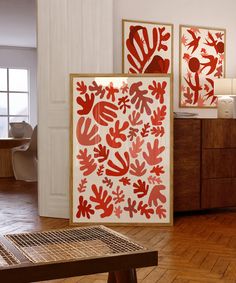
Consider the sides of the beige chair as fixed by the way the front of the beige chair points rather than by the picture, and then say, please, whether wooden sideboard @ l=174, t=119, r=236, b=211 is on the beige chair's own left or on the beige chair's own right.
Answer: on the beige chair's own left

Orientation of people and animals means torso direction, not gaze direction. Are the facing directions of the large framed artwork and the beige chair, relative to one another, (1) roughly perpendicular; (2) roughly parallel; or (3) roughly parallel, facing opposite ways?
roughly perpendicular

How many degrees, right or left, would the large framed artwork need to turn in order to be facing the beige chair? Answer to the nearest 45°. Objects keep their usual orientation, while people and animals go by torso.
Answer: approximately 135° to its right

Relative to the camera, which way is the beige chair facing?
to the viewer's left

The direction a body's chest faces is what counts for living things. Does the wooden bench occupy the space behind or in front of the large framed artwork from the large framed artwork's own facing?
in front

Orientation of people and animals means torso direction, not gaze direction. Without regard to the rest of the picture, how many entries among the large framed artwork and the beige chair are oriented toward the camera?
1

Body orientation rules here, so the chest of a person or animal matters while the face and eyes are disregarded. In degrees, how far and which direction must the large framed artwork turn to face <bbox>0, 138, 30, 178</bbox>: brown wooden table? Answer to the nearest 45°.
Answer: approximately 135° to its right

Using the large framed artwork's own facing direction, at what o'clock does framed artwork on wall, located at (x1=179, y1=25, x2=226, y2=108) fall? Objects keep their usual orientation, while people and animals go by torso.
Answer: The framed artwork on wall is roughly at 7 o'clock from the large framed artwork.

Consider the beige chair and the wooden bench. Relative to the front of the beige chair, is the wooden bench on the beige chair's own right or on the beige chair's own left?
on the beige chair's own left

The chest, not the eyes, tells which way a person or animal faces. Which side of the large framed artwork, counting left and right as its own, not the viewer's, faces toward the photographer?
front

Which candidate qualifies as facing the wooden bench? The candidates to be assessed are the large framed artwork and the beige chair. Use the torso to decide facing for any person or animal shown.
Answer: the large framed artwork

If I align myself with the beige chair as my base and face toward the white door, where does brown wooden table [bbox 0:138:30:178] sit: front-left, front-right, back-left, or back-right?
back-right

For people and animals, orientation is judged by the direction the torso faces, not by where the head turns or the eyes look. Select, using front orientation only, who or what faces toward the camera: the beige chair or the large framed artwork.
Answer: the large framed artwork
